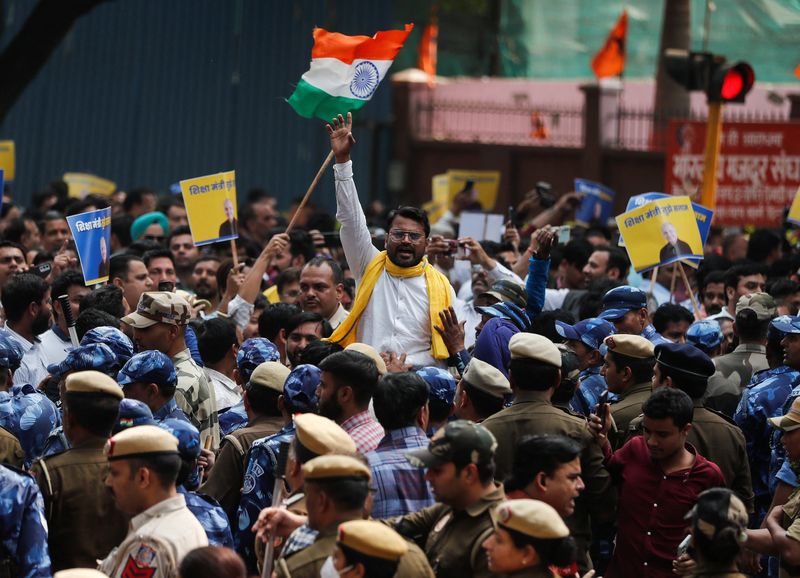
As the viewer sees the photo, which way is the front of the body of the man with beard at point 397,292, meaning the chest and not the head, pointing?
toward the camera

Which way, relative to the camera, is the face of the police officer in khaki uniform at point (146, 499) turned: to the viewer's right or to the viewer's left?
to the viewer's left

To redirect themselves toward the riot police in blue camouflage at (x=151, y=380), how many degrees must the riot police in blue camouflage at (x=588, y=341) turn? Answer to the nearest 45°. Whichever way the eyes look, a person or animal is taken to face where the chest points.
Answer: approximately 45° to their left

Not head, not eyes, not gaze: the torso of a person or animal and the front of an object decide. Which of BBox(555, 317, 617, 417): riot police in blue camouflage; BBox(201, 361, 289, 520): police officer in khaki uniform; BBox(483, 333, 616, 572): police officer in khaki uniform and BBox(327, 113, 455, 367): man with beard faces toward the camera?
the man with beard

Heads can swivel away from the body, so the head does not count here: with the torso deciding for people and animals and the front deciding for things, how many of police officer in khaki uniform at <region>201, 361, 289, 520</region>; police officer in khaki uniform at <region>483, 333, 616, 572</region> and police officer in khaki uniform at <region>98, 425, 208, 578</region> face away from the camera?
2

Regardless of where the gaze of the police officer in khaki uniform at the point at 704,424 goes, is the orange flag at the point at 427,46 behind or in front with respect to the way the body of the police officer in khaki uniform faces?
in front

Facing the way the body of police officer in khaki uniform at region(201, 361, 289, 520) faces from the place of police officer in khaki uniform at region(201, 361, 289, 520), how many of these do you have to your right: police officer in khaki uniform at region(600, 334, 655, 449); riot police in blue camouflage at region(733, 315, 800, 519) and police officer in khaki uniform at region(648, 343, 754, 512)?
3

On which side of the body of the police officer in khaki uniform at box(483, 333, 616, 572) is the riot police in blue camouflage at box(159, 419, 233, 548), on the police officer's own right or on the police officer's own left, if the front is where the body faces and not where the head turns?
on the police officer's own left

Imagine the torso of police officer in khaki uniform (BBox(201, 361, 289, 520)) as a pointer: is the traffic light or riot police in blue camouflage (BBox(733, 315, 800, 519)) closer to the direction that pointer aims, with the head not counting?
the traffic light

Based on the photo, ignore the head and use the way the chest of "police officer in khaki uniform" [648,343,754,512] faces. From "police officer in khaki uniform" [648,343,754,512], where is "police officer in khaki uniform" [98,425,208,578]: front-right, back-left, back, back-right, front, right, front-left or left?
left

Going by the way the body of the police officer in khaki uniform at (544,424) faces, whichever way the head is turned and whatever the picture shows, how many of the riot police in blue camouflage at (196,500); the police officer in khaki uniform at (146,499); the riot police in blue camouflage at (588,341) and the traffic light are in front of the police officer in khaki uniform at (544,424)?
2
